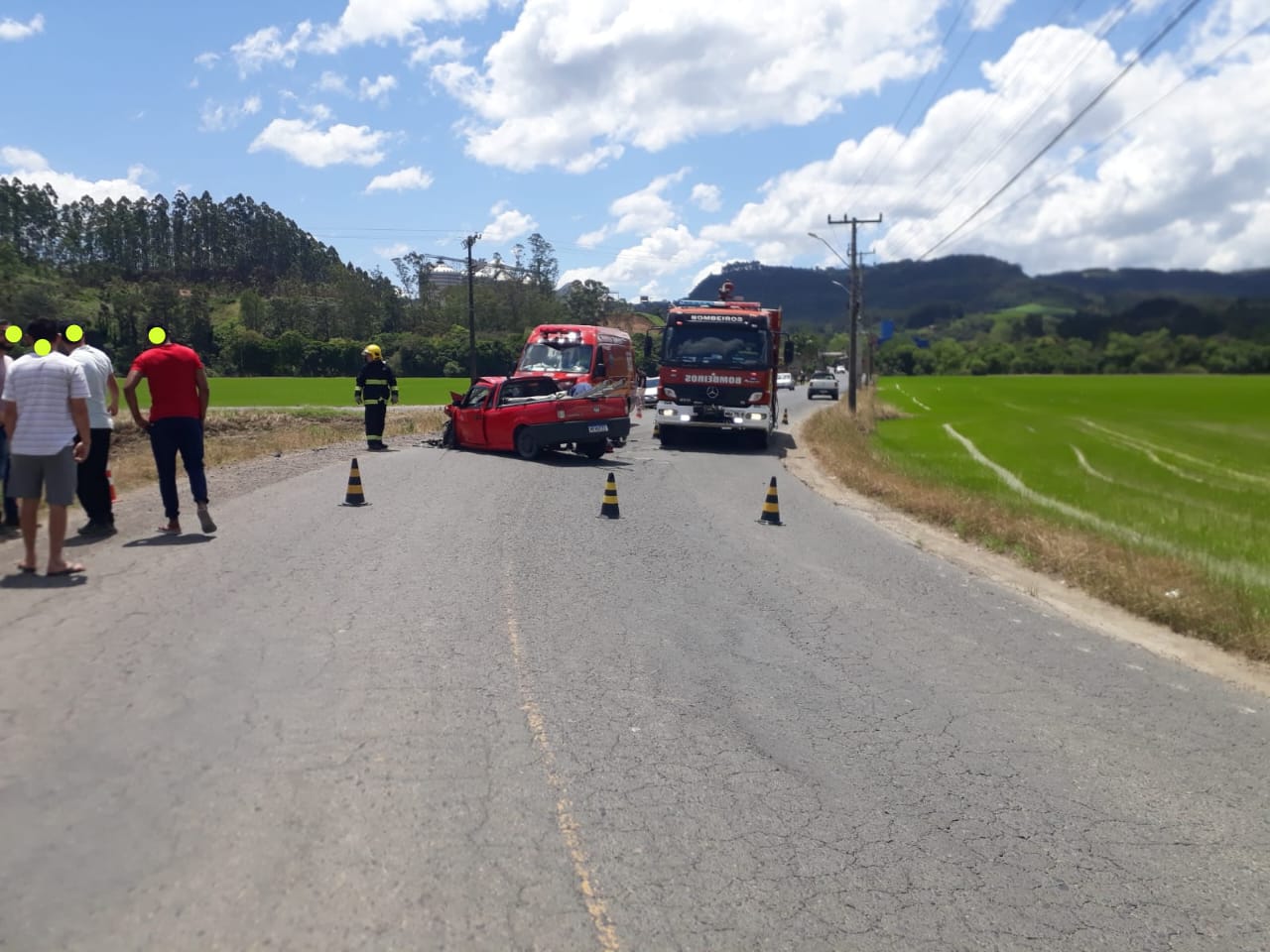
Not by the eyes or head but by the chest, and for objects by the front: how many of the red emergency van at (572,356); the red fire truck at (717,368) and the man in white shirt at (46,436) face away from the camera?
1

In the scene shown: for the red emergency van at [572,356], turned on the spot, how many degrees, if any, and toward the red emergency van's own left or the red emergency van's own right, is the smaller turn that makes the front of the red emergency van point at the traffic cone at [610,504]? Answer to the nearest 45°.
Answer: approximately 45° to the red emergency van's own left

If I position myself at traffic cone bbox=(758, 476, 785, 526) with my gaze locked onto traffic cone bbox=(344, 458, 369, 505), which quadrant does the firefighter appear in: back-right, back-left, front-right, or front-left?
front-right

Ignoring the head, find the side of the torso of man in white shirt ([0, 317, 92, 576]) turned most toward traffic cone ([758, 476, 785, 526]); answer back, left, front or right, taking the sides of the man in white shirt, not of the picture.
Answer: right

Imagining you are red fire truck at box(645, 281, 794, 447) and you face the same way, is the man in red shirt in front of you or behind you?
in front

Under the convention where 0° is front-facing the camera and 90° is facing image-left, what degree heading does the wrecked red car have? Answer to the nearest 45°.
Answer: approximately 135°

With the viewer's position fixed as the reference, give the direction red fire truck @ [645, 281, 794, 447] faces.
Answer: facing the viewer

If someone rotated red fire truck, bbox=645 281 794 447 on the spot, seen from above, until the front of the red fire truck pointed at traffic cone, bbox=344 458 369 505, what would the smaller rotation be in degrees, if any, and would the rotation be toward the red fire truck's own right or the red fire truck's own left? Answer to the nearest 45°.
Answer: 0° — it already faces it

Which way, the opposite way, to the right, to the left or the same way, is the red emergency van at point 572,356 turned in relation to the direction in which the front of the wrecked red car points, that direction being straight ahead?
to the left

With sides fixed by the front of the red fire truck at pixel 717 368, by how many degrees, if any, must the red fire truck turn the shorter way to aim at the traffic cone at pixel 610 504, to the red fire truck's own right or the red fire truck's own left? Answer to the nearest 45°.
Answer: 0° — it already faces it

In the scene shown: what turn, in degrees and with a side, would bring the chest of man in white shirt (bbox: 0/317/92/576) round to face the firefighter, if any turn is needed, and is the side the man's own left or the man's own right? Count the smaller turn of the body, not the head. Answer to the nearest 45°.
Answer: approximately 45° to the man's own right

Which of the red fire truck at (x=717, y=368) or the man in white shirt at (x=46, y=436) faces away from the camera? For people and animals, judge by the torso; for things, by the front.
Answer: the man in white shirt

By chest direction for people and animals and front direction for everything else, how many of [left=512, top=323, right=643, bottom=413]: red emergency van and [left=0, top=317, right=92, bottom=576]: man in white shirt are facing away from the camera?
1

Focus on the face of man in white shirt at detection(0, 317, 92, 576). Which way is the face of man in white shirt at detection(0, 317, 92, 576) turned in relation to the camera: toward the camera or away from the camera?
away from the camera

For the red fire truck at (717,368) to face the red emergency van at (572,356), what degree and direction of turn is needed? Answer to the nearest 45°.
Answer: approximately 45° to its right

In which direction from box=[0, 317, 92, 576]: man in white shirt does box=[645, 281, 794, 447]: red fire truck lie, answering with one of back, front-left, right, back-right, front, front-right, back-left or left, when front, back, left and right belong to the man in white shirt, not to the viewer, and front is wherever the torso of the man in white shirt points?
front-right

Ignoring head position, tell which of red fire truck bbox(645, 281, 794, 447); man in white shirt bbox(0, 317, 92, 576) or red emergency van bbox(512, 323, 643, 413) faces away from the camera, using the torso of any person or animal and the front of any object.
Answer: the man in white shirt
